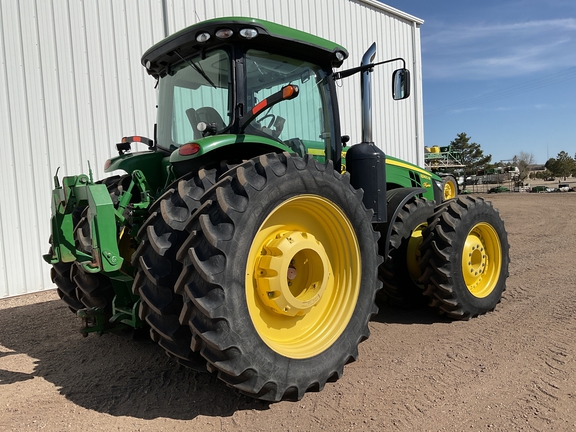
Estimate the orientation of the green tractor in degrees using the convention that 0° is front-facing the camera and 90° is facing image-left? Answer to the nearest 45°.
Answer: approximately 225°

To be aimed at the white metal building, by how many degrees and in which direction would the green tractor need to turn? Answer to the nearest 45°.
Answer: approximately 90° to its left

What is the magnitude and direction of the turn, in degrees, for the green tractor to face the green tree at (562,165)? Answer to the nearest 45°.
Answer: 0° — it already faces it

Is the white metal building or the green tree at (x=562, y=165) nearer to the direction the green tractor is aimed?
the green tree
